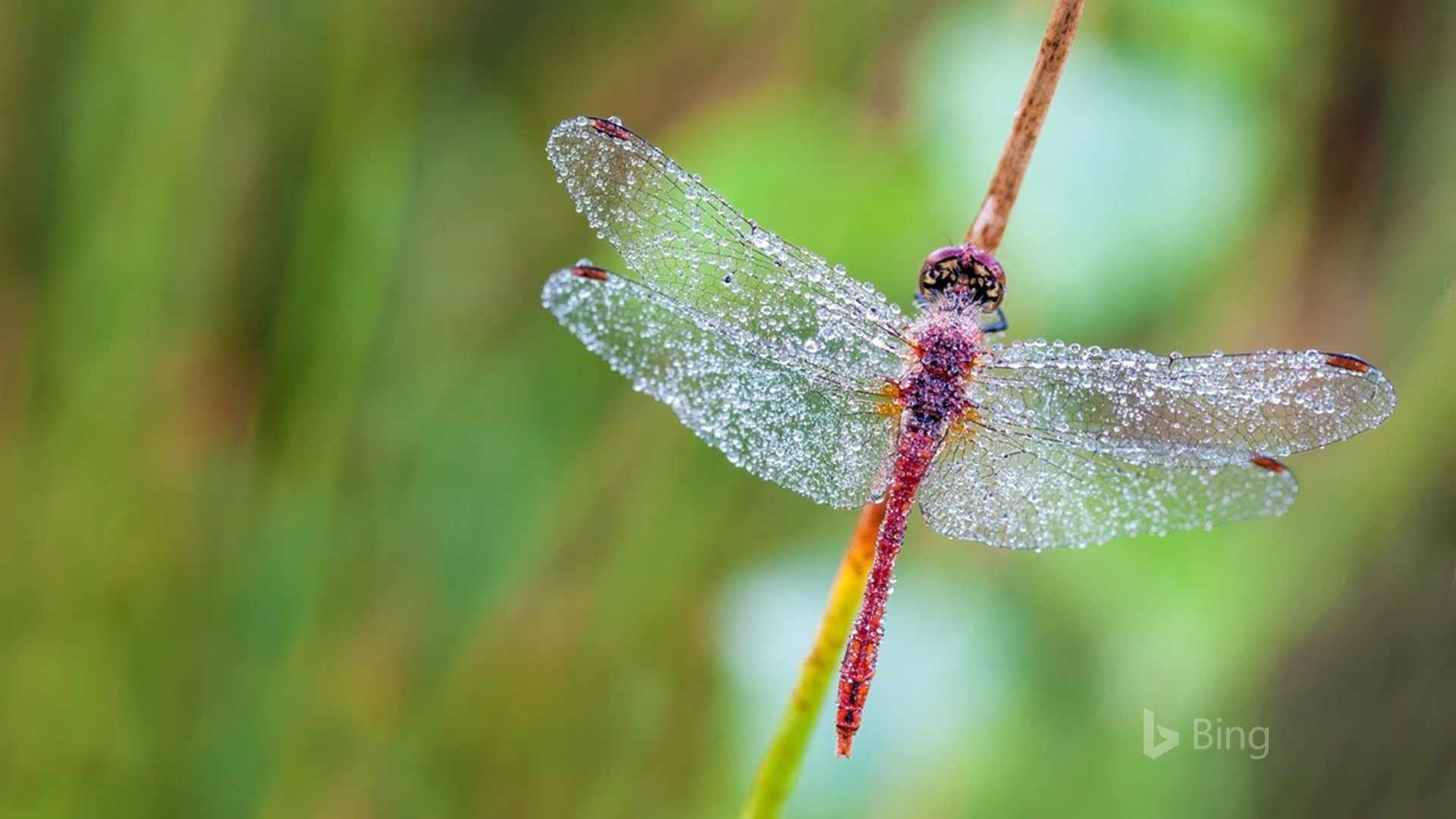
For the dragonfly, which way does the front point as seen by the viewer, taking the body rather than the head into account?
away from the camera
